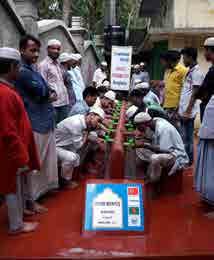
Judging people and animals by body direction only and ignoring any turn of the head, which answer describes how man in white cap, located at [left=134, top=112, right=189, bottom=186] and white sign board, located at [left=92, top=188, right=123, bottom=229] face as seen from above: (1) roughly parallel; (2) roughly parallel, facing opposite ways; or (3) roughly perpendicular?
roughly perpendicular

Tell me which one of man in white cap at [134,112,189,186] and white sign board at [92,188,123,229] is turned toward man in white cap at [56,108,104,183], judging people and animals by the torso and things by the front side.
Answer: man in white cap at [134,112,189,186]

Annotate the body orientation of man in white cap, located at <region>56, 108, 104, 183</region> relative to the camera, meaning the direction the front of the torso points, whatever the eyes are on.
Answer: to the viewer's right

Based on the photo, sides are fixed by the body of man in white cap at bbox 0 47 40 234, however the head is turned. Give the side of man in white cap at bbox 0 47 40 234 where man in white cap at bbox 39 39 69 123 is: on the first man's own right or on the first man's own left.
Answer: on the first man's own left

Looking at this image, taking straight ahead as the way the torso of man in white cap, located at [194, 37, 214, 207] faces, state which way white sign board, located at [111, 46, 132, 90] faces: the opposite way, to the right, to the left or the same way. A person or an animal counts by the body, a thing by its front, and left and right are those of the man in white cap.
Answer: to the left

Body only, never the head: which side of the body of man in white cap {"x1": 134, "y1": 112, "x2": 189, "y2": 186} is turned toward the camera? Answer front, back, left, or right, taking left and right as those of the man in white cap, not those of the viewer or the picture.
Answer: left

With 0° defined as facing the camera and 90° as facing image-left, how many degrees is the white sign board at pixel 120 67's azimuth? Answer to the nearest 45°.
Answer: approximately 0°

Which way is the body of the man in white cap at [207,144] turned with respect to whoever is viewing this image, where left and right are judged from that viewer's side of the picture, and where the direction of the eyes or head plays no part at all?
facing to the left of the viewer

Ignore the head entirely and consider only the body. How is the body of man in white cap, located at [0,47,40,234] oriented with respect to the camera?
to the viewer's right

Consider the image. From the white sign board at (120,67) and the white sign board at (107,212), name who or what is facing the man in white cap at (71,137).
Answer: the white sign board at (120,67)

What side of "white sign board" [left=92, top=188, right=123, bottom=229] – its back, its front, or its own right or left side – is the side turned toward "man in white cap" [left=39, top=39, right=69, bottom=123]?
back

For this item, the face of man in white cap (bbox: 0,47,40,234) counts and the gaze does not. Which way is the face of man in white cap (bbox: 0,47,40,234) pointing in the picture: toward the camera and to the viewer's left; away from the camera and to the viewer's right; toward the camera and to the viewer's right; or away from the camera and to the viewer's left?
away from the camera and to the viewer's right

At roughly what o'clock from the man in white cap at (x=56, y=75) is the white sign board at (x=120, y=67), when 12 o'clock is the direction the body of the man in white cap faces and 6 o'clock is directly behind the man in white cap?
The white sign board is roughly at 8 o'clock from the man in white cap.
